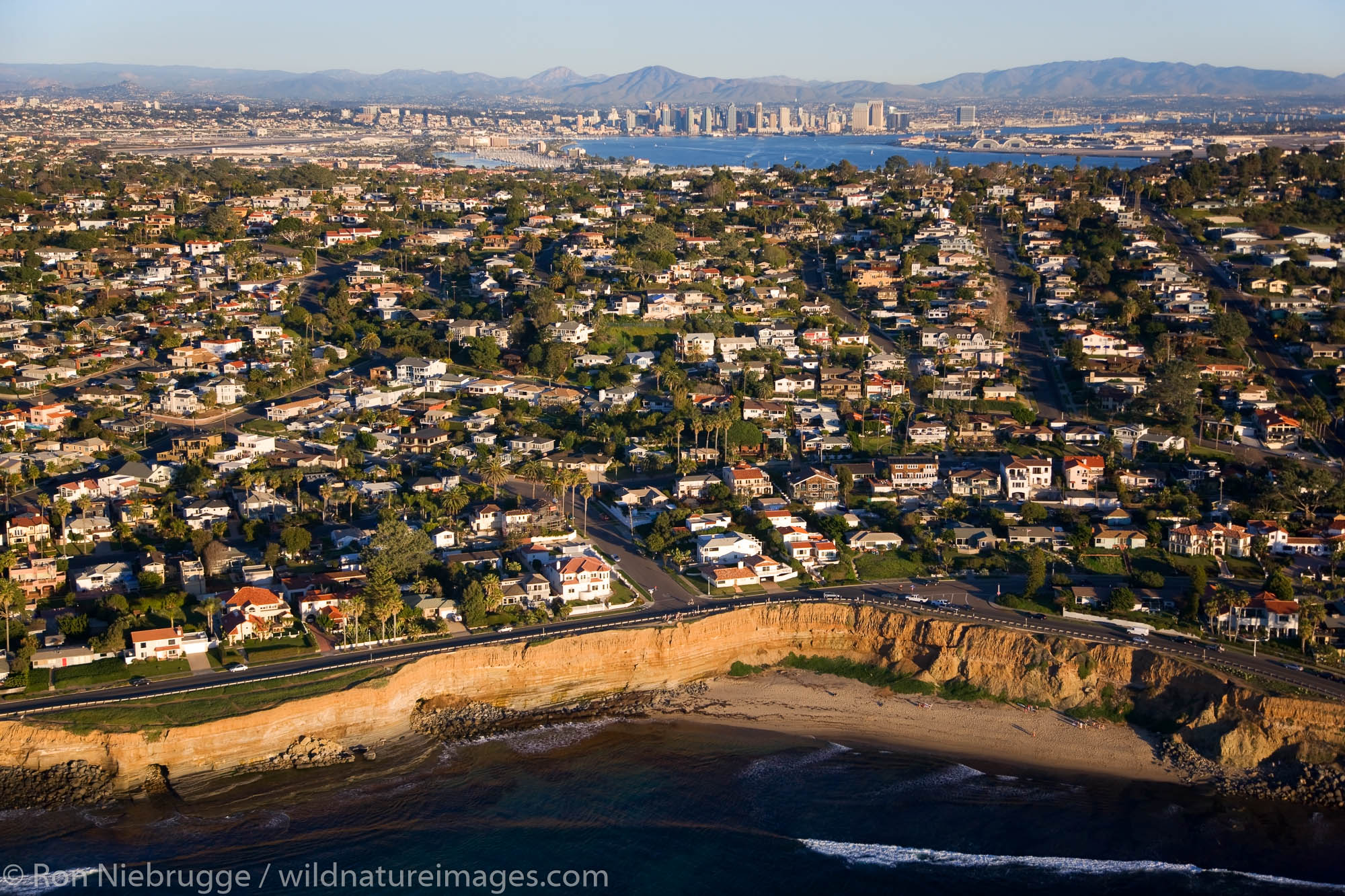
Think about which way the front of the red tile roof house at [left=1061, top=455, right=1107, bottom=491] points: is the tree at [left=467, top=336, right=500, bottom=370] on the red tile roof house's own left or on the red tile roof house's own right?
on the red tile roof house's own right

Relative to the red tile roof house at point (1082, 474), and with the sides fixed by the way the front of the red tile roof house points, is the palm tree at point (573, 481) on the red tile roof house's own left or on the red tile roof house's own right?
on the red tile roof house's own right

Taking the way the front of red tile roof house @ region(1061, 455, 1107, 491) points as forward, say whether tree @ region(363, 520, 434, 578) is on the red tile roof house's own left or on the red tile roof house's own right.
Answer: on the red tile roof house's own right

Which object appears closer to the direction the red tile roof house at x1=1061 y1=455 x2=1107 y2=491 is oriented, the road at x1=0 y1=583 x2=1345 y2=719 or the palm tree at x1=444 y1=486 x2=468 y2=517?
the road

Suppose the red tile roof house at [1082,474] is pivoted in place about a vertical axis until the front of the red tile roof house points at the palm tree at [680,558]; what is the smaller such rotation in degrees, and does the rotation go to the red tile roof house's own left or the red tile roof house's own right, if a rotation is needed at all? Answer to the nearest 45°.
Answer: approximately 45° to the red tile roof house's own right

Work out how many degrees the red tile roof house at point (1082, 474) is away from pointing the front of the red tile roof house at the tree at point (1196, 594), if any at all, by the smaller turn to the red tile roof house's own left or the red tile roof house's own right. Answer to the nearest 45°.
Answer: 0° — it already faces it

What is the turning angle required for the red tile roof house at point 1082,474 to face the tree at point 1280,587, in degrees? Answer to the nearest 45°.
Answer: approximately 45° to its left

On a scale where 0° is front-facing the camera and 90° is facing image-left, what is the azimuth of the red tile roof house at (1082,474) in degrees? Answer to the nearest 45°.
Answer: approximately 0°

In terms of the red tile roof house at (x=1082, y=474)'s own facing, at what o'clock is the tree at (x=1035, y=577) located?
The tree is roughly at 12 o'clock from the red tile roof house.
